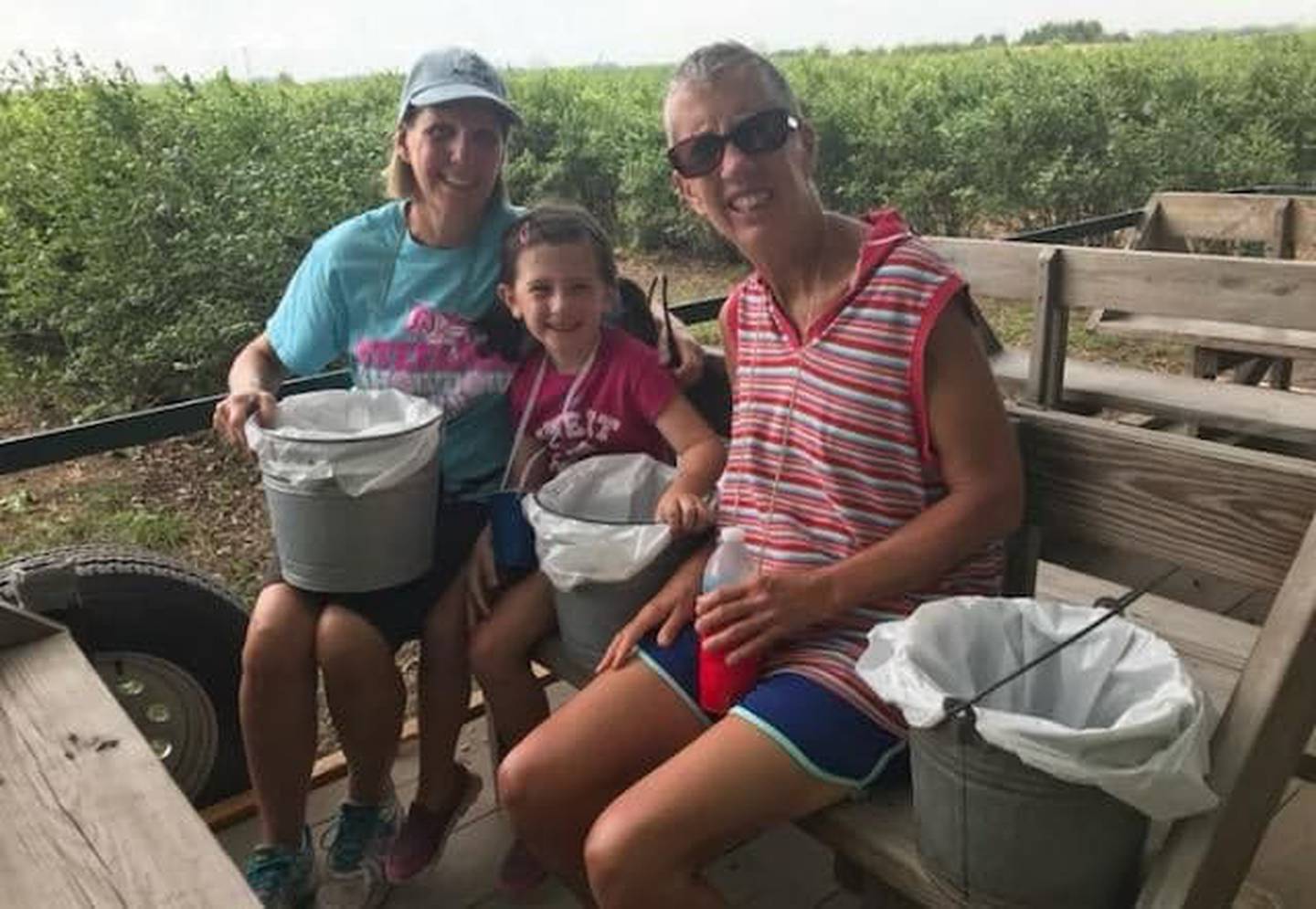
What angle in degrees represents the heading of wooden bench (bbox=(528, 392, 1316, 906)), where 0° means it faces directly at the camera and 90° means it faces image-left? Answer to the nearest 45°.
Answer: approximately 45°

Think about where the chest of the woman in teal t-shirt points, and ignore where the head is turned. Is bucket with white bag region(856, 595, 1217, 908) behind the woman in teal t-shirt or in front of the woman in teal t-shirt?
in front

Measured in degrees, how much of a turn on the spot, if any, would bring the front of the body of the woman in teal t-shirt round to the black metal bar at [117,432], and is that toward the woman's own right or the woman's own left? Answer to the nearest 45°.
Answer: approximately 135° to the woman's own right

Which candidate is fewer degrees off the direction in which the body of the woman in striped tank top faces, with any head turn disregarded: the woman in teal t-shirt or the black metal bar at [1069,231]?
the woman in teal t-shirt

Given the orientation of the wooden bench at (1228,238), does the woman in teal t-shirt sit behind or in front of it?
in front

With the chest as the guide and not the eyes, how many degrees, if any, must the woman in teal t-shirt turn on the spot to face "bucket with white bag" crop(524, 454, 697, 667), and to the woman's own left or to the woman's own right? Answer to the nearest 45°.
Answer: approximately 45° to the woman's own left

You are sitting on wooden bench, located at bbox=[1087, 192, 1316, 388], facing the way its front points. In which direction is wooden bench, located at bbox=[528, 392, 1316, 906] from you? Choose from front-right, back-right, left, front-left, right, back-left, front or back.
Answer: front-left

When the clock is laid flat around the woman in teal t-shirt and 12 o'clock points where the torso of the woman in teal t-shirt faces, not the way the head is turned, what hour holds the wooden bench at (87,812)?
The wooden bench is roughly at 1 o'clock from the woman in teal t-shirt.

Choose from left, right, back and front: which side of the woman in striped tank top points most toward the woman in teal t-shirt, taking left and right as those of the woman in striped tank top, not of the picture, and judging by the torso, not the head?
right
